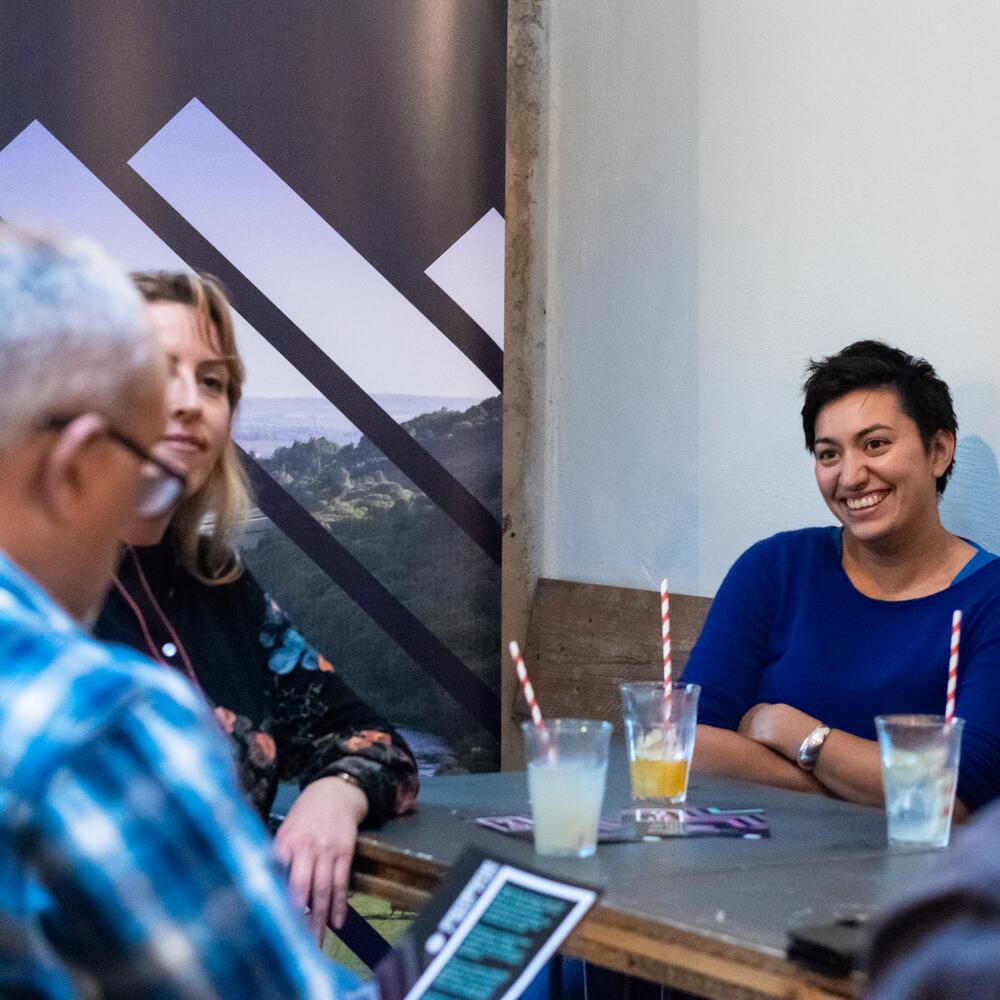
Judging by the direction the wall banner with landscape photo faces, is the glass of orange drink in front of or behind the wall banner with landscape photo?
in front

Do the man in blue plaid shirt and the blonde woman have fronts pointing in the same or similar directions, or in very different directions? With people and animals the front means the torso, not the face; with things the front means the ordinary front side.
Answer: very different directions

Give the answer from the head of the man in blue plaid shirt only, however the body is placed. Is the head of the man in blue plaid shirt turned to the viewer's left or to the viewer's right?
to the viewer's right

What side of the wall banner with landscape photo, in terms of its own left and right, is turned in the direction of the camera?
front

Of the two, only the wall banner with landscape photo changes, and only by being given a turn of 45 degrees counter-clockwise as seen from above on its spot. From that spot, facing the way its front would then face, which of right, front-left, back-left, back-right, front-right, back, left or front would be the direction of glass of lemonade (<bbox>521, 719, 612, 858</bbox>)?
front-right

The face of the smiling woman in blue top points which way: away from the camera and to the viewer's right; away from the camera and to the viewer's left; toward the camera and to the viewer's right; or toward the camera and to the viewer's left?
toward the camera and to the viewer's left

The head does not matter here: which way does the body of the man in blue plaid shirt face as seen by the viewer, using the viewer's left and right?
facing away from the viewer and to the right of the viewer

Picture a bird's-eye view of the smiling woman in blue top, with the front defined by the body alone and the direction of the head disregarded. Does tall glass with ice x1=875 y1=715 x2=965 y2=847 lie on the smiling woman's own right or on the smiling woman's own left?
on the smiling woman's own left

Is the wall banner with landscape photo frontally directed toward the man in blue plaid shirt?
yes

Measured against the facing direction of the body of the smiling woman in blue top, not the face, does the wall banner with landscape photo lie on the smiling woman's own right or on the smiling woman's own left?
on the smiling woman's own right

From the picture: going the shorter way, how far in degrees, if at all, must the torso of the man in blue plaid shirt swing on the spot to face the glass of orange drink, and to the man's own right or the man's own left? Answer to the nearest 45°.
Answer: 0° — they already face it

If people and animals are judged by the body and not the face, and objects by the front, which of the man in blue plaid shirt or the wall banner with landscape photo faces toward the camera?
the wall banner with landscape photo

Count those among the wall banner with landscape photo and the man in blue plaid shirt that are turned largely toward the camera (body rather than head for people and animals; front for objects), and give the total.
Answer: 1
